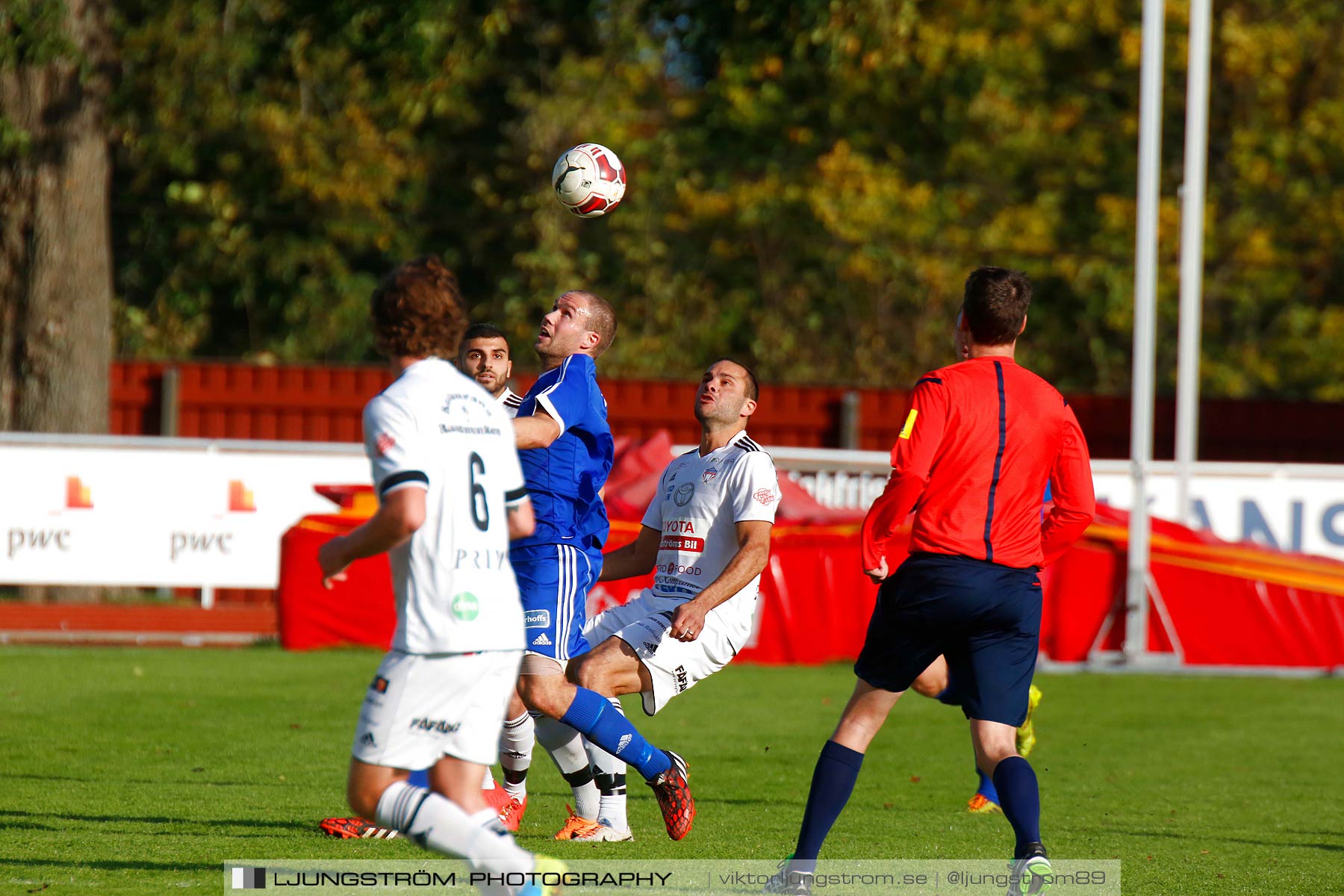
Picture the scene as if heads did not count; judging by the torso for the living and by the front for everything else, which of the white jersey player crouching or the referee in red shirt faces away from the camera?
the referee in red shirt

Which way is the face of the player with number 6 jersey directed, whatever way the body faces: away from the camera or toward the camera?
away from the camera

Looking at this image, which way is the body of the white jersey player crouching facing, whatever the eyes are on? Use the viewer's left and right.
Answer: facing the viewer and to the left of the viewer

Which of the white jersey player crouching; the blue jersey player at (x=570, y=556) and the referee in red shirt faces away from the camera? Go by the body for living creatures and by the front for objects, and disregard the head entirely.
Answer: the referee in red shirt

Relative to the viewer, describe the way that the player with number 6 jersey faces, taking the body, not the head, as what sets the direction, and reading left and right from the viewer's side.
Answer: facing away from the viewer and to the left of the viewer

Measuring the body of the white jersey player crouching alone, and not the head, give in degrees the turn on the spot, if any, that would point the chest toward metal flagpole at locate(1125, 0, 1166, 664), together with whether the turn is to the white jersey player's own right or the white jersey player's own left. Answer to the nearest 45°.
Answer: approximately 180°

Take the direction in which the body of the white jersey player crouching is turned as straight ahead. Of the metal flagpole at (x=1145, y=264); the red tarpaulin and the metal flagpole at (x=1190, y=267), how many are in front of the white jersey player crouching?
0

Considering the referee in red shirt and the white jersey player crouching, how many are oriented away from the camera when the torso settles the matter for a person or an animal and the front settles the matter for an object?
1

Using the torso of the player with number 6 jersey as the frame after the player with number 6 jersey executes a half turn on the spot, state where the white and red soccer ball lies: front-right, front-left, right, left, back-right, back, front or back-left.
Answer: back-left

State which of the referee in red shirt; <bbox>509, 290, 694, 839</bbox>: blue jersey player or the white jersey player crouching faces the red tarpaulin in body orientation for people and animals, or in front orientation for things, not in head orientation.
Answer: the referee in red shirt

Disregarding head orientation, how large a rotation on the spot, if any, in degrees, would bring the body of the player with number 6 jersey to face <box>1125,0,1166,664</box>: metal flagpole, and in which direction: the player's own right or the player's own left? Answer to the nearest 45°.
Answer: approximately 90° to the player's own right

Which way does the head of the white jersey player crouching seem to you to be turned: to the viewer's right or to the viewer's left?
to the viewer's left

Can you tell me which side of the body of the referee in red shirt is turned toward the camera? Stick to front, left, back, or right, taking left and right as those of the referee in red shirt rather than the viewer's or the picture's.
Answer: back

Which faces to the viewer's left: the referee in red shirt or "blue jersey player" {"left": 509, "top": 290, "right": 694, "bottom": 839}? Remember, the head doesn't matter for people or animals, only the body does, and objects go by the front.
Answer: the blue jersey player

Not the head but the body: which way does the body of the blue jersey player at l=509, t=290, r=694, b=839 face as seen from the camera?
to the viewer's left

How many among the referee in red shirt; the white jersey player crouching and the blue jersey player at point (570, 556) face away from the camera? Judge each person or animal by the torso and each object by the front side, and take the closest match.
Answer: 1
